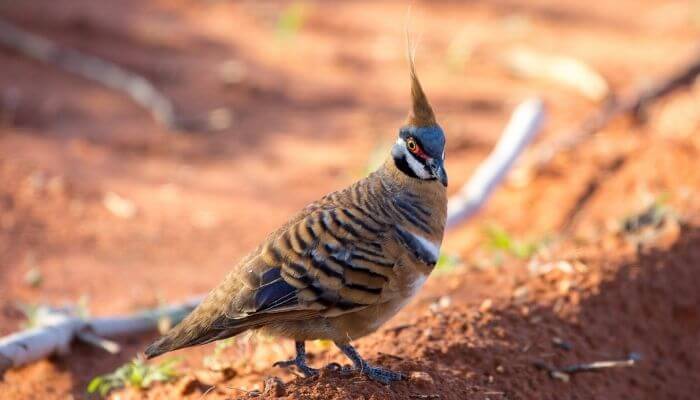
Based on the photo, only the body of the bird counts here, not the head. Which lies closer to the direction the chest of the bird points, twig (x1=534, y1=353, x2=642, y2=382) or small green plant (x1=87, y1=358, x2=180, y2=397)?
the twig

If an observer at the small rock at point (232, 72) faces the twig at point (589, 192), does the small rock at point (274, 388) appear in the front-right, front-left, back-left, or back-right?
front-right

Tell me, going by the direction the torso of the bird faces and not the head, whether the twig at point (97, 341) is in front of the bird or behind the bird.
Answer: behind

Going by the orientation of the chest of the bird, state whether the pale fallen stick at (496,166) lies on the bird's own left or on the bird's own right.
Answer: on the bird's own left

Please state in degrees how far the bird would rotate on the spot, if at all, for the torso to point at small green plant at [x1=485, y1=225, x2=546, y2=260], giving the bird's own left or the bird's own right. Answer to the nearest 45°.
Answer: approximately 45° to the bird's own left

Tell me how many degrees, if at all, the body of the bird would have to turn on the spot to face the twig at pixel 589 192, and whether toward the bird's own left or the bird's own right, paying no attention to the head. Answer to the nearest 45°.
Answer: approximately 45° to the bird's own left

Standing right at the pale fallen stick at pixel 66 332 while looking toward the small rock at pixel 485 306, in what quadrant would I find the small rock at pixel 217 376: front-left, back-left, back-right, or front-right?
front-right

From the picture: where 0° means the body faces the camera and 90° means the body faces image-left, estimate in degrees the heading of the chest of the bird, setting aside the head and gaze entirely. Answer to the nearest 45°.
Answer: approximately 270°

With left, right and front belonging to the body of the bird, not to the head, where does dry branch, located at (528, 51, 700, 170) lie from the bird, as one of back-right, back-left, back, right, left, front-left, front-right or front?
front-left

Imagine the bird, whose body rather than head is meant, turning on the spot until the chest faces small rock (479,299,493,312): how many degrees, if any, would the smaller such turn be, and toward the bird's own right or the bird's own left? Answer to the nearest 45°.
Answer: approximately 45° to the bird's own left

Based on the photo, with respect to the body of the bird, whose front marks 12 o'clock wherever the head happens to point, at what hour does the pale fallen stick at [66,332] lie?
The pale fallen stick is roughly at 7 o'clock from the bird.
